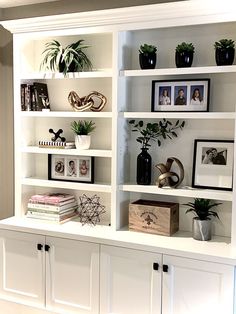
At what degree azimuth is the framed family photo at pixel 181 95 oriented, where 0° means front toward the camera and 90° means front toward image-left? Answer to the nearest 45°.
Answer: approximately 0°

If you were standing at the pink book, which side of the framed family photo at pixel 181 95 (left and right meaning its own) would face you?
right

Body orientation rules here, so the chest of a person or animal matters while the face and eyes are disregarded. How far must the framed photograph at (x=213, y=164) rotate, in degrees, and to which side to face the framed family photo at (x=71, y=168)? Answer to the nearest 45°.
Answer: approximately 90° to its right

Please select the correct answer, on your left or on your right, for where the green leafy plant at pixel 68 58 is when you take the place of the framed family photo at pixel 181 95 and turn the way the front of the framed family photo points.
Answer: on your right
